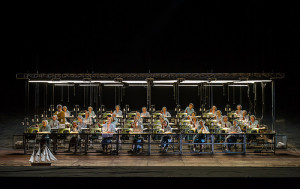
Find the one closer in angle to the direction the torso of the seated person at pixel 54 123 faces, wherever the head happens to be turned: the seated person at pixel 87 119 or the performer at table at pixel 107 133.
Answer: the performer at table

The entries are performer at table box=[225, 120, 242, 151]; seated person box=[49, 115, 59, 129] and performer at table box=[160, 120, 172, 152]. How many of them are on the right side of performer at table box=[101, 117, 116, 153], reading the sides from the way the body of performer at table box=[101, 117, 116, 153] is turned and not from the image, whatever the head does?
1

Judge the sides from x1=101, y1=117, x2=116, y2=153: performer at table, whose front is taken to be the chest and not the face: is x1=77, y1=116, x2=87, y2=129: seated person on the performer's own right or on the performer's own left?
on the performer's own right

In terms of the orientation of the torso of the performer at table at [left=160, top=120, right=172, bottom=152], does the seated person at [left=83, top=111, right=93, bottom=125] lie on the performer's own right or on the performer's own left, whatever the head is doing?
on the performer's own right

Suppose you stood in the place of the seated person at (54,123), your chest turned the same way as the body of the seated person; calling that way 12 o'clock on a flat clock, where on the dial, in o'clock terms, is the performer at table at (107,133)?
The performer at table is roughly at 9 o'clock from the seated person.

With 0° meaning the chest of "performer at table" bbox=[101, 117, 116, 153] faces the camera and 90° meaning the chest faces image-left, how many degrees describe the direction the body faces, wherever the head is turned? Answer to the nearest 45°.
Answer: approximately 45°

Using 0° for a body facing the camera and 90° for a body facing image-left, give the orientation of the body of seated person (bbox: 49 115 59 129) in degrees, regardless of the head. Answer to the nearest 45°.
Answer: approximately 45°
